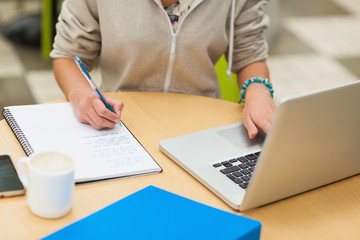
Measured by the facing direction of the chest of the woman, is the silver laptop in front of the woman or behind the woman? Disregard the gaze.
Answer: in front

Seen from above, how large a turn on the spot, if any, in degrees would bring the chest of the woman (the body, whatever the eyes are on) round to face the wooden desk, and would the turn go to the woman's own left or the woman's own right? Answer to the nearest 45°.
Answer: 0° — they already face it

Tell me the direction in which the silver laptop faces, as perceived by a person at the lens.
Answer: facing away from the viewer and to the left of the viewer

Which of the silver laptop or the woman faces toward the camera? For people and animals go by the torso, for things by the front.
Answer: the woman

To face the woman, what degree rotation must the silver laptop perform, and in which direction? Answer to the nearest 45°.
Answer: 0° — it already faces them

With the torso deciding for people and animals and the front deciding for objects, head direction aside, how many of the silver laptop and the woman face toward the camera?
1

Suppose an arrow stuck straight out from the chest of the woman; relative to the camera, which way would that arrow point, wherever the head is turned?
toward the camera

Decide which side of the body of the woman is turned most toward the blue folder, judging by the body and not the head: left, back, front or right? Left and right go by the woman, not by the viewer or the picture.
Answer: front

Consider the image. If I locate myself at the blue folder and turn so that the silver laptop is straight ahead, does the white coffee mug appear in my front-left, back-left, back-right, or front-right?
back-left
